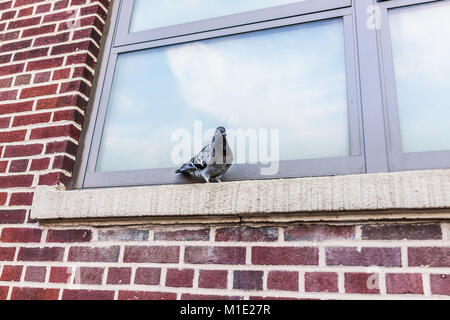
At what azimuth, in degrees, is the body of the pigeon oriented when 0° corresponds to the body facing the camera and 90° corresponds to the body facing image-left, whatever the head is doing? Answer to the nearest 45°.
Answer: approximately 315°
